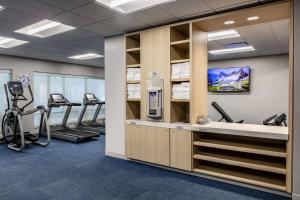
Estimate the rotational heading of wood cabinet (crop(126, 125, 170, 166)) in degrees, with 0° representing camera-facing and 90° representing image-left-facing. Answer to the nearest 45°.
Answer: approximately 45°

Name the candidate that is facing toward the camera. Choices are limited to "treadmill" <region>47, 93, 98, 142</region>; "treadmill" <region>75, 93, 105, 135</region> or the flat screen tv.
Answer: the flat screen tv

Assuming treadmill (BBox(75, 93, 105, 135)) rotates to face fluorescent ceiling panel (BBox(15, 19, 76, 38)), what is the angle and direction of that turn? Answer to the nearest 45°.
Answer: approximately 135° to its left

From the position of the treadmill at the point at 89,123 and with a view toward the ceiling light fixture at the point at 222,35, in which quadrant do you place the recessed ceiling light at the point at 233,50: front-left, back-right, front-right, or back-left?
front-left

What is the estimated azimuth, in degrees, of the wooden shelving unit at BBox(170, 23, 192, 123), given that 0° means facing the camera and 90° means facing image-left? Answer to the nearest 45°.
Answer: approximately 45°

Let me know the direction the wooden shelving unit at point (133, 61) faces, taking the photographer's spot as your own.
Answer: facing the viewer and to the left of the viewer

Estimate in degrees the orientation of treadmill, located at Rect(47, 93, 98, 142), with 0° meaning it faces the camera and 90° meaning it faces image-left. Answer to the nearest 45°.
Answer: approximately 135°

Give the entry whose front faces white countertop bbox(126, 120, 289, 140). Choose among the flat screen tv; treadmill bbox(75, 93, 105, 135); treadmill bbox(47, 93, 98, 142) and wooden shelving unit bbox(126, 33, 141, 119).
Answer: the flat screen tv

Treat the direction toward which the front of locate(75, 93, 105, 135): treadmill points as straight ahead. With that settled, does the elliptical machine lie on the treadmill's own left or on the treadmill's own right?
on the treadmill's own left

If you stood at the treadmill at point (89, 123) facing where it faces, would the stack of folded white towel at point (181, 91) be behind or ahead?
behind

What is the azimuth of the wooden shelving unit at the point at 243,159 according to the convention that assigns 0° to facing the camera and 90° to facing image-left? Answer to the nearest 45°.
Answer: approximately 45°

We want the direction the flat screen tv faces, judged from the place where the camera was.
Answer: facing the viewer

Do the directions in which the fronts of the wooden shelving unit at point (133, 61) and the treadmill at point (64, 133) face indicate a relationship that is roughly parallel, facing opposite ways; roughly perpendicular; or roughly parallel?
roughly perpendicular
